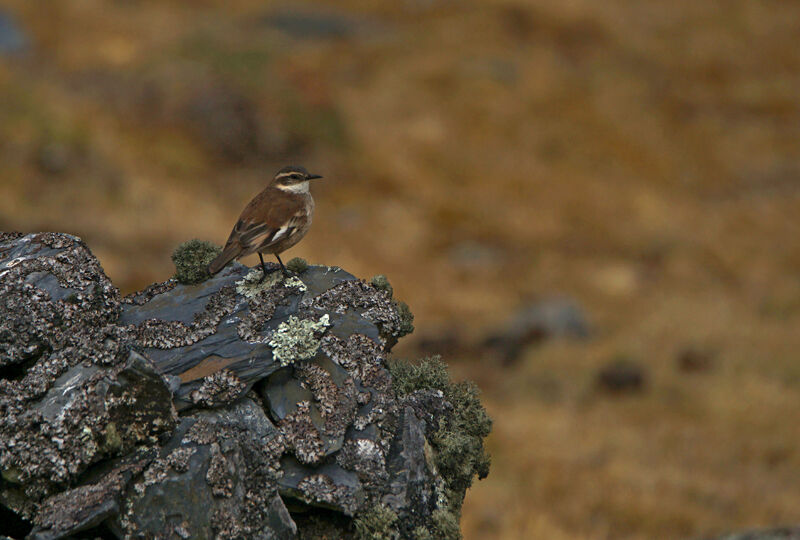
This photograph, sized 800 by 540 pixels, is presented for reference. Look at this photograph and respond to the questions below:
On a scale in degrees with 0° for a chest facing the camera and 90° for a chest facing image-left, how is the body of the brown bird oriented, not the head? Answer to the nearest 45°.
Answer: approximately 270°

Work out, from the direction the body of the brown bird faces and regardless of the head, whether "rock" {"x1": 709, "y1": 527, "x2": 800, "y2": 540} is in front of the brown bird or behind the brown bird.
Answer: in front

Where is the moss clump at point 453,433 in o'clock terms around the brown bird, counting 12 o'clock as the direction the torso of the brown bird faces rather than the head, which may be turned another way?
The moss clump is roughly at 1 o'clock from the brown bird.
